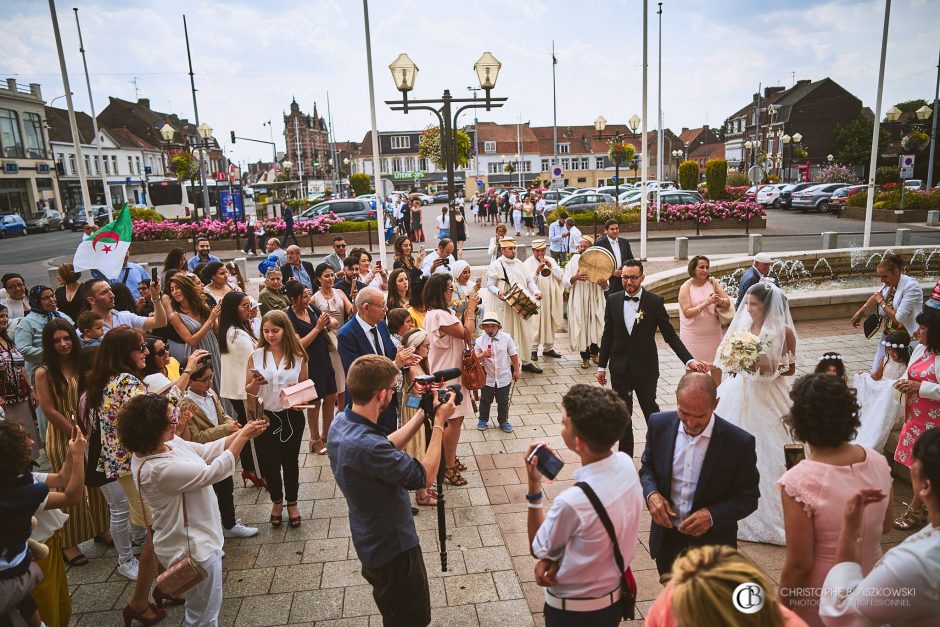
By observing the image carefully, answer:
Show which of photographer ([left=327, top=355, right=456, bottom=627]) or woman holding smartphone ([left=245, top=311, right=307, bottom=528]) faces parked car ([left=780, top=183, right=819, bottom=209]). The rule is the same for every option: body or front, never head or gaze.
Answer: the photographer

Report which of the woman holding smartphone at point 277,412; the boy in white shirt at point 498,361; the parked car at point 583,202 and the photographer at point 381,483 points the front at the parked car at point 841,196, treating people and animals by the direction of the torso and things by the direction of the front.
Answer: the photographer

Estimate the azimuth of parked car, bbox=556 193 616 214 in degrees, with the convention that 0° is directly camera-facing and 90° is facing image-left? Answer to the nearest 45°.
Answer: approximately 90°

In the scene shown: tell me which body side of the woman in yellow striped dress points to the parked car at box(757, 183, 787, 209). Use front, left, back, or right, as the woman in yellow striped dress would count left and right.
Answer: left

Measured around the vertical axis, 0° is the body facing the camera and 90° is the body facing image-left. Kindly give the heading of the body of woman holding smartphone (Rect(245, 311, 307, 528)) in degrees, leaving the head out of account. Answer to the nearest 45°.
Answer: approximately 0°

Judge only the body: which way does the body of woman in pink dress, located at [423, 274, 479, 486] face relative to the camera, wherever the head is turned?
to the viewer's right

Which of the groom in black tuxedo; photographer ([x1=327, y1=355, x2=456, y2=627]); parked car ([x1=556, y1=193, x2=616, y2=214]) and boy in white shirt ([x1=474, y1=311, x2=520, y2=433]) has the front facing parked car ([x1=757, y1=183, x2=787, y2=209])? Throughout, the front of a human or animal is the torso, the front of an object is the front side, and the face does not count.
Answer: the photographer

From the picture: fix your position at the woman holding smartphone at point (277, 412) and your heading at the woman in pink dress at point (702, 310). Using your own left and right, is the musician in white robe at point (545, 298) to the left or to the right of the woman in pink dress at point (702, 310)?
left

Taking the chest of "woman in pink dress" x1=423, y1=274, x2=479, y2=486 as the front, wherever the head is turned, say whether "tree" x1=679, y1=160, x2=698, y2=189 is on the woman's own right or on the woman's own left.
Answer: on the woman's own left

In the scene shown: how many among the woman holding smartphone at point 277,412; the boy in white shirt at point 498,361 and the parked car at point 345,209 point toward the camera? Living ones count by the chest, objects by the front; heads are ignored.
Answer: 2

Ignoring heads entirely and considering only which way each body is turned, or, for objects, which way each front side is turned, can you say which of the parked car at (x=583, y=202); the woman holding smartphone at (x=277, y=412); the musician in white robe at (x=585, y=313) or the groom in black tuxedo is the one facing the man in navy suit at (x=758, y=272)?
the musician in white robe
